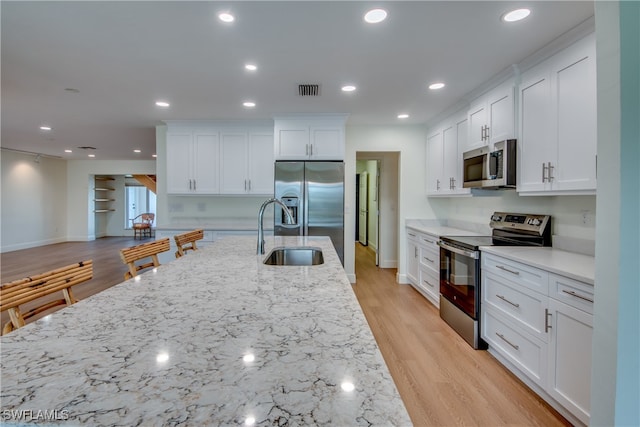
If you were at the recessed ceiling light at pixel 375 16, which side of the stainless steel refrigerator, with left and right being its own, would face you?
front

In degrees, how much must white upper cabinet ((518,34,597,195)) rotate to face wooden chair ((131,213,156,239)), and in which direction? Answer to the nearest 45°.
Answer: approximately 45° to its right

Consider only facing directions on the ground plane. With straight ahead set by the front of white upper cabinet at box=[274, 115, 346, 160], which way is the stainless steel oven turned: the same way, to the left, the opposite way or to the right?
to the right

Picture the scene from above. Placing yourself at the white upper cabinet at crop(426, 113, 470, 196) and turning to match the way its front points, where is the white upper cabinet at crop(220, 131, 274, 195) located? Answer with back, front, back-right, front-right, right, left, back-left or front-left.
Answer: front-right

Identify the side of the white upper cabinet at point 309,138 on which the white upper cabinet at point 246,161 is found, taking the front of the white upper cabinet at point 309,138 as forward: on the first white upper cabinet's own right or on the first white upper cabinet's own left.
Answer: on the first white upper cabinet's own right

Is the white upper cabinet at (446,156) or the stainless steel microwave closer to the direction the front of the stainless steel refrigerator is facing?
the stainless steel microwave

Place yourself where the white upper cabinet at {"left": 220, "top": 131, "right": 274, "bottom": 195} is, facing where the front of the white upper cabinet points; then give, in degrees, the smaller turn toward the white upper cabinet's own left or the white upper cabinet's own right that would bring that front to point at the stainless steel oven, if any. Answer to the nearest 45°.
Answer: approximately 45° to the white upper cabinet's own left

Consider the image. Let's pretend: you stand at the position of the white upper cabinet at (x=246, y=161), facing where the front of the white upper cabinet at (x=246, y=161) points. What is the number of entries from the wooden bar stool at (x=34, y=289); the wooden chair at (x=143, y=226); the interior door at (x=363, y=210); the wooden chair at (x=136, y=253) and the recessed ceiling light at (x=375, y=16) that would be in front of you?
3

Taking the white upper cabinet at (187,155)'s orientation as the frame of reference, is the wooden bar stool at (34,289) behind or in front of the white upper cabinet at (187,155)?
in front

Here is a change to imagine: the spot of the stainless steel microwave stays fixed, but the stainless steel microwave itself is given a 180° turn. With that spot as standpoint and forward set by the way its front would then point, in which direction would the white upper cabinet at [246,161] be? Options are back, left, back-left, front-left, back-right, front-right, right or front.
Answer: back-left

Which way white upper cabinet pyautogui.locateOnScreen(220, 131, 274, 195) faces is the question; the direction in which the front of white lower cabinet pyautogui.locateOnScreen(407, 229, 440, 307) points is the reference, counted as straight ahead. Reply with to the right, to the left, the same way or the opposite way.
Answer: to the left

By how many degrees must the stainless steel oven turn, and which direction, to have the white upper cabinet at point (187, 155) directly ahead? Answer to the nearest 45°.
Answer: approximately 45° to its right

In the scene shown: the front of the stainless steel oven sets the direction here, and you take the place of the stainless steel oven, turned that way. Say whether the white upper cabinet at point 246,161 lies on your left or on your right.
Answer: on your right

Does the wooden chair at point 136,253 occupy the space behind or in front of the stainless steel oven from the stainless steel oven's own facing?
in front

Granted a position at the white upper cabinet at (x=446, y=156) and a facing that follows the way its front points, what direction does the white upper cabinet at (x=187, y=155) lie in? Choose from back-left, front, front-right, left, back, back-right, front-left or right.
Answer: front-right

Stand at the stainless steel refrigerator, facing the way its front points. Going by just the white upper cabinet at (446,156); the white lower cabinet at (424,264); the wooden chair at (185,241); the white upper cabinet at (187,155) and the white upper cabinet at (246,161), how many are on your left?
2
